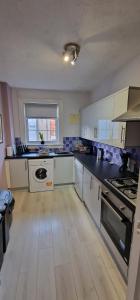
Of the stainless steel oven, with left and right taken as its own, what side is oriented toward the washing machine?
right

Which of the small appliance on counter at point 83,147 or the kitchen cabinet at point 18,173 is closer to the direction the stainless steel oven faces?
the kitchen cabinet

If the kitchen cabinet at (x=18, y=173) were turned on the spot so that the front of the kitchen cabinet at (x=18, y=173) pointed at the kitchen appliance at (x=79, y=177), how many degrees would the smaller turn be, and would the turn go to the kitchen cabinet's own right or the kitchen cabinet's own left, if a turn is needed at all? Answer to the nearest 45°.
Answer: approximately 45° to the kitchen cabinet's own left

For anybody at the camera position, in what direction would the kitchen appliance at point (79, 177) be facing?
facing to the left of the viewer

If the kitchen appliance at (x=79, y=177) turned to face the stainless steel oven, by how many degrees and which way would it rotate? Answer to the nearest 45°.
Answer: approximately 90° to its left

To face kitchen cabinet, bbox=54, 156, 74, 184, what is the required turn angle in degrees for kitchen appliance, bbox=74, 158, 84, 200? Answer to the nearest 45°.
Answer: approximately 45° to its right

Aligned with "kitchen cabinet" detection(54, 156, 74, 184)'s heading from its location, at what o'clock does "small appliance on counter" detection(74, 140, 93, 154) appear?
The small appliance on counter is roughly at 8 o'clock from the kitchen cabinet.

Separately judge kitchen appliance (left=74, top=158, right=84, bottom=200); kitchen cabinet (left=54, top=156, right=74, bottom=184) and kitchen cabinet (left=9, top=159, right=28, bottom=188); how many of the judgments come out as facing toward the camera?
2

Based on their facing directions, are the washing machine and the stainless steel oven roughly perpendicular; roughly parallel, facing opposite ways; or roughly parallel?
roughly perpendicular
